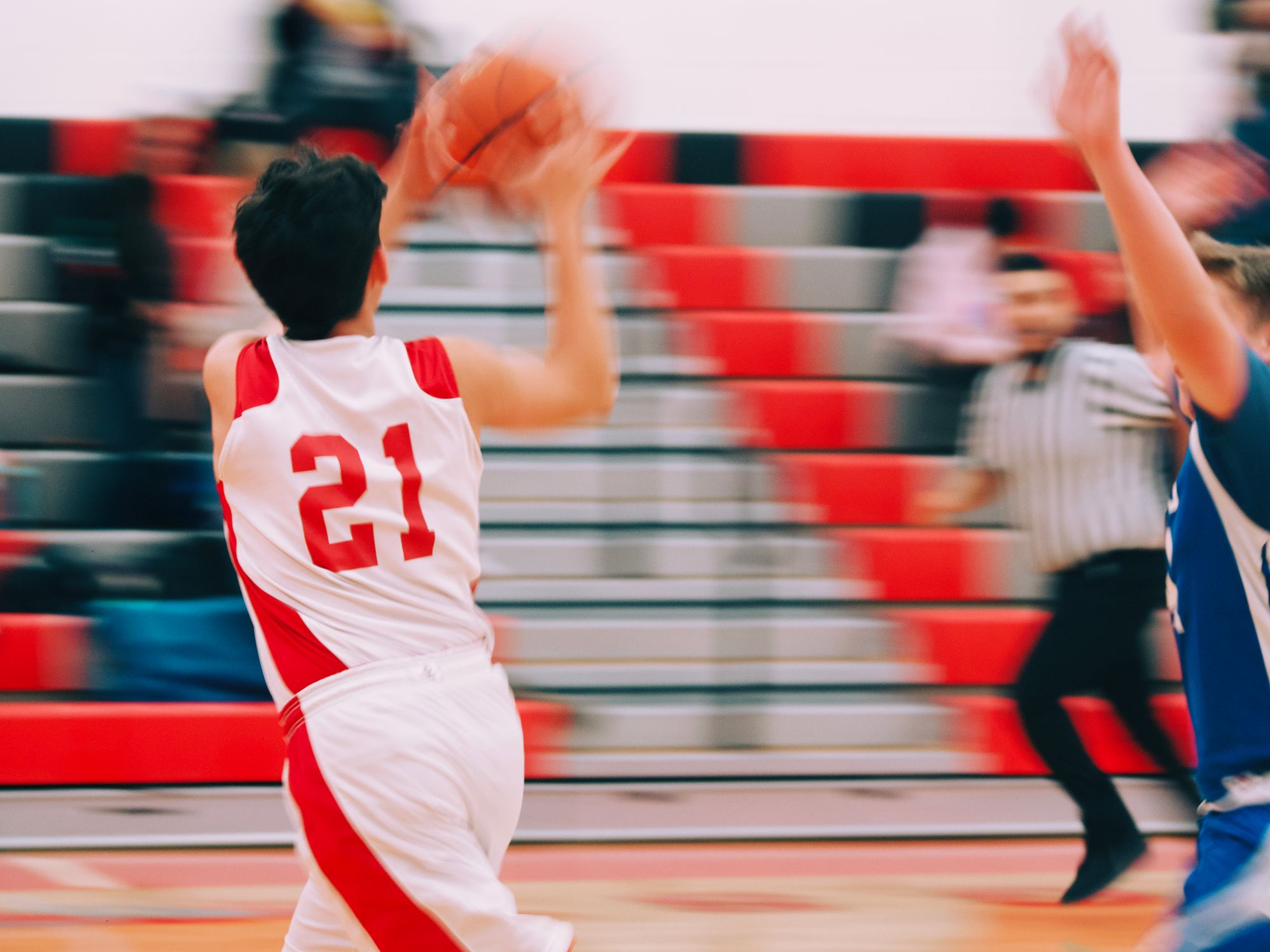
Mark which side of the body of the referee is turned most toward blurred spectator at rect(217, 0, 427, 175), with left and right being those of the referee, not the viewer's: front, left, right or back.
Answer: right

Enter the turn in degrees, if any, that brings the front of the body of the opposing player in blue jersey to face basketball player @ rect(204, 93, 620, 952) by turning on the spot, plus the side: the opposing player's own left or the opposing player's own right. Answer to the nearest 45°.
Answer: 0° — they already face them

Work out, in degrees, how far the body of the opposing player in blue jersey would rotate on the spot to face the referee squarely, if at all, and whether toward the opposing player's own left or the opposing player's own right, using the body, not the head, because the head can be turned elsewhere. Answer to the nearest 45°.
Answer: approximately 90° to the opposing player's own right

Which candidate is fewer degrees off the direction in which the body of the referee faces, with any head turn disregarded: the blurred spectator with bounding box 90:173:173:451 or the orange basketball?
the orange basketball

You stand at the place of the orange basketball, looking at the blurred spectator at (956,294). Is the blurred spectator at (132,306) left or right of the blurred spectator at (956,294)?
left

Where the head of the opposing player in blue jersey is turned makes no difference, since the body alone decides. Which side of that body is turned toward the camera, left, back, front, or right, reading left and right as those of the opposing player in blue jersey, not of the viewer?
left

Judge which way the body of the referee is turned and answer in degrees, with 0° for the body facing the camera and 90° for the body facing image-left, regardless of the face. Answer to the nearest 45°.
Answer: approximately 45°
